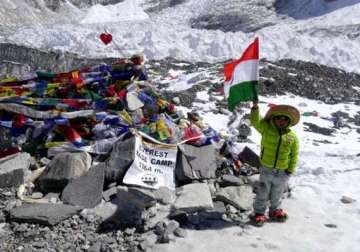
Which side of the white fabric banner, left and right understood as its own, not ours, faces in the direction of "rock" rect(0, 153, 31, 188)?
right

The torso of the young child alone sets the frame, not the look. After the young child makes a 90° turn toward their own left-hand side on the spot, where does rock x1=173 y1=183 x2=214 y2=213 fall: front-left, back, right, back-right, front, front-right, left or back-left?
back

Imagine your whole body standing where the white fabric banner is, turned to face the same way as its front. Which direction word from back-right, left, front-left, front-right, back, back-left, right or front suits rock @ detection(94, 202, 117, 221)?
front-right

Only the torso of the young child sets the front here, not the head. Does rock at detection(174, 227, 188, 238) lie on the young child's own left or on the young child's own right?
on the young child's own right

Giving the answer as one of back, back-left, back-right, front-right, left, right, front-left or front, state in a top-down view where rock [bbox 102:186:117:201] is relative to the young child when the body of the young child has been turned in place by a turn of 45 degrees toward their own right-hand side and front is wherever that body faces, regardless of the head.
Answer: front-right

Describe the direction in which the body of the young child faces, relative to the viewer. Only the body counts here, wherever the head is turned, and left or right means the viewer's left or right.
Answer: facing the viewer

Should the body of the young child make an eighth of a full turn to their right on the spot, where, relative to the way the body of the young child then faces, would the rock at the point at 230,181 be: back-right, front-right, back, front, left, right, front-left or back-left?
right

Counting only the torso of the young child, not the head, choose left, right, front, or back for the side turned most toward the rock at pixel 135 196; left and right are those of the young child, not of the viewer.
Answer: right

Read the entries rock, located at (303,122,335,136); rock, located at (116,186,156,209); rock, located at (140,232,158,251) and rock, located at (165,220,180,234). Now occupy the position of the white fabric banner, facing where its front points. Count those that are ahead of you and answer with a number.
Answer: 3

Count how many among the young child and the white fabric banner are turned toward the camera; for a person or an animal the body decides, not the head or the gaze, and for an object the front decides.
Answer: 2

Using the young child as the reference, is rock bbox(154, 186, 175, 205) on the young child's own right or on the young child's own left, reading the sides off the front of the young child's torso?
on the young child's own right

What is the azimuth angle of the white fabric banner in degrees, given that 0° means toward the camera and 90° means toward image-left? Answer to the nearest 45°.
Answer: approximately 0°
